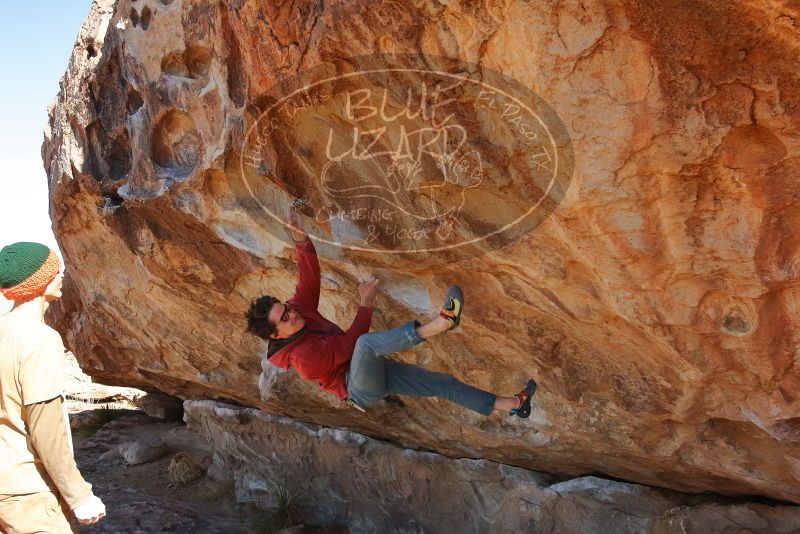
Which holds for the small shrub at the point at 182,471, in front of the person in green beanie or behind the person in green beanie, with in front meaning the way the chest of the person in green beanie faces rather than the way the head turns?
in front

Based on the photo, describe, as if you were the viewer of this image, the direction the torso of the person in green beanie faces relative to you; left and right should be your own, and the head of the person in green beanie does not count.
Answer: facing away from the viewer and to the right of the viewer

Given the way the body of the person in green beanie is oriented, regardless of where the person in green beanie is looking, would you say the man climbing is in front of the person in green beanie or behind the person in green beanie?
in front
